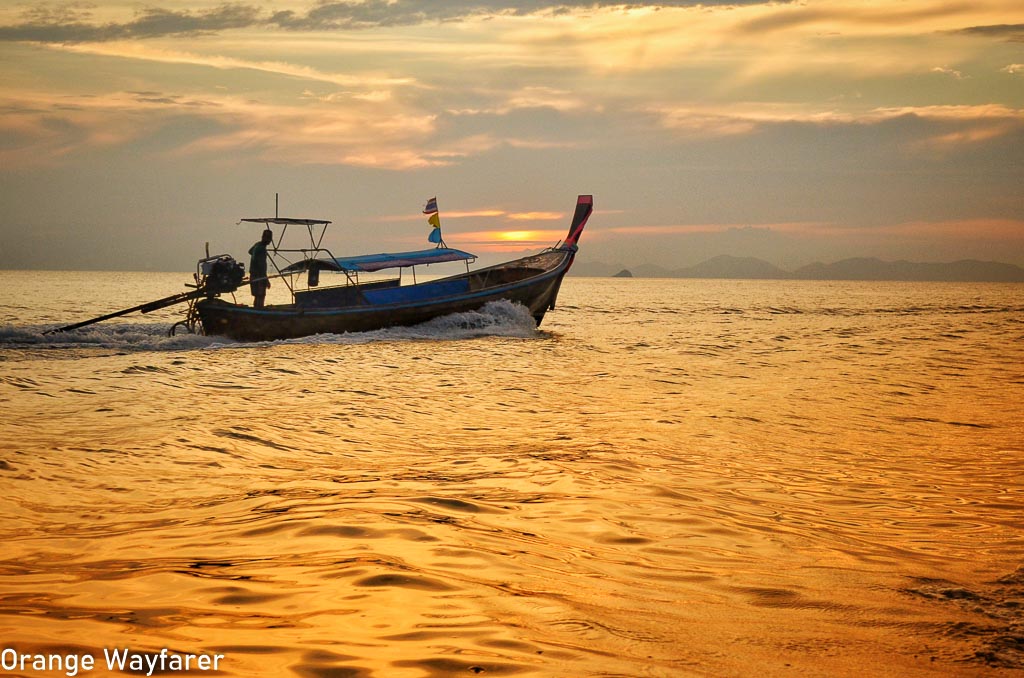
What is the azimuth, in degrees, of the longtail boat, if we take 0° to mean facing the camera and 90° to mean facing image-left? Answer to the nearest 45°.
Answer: approximately 270°

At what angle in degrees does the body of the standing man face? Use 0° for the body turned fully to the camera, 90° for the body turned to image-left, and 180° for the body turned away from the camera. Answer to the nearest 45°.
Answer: approximately 270°
